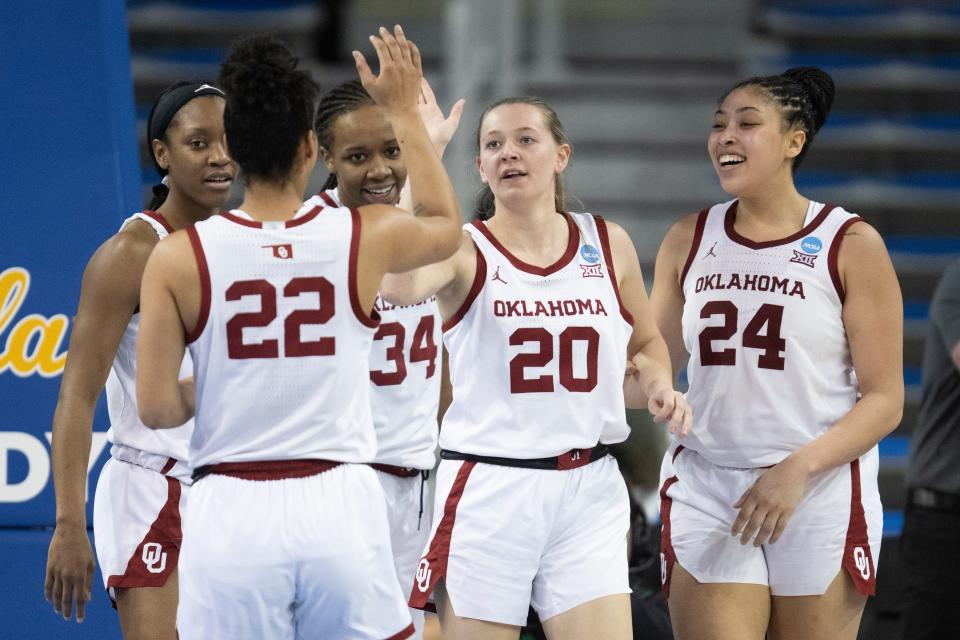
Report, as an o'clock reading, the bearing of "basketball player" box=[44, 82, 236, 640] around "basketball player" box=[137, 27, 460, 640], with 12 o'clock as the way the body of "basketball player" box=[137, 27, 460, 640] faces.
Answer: "basketball player" box=[44, 82, 236, 640] is roughly at 11 o'clock from "basketball player" box=[137, 27, 460, 640].

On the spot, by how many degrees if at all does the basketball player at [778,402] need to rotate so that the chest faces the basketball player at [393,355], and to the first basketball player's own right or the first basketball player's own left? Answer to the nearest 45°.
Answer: approximately 45° to the first basketball player's own right

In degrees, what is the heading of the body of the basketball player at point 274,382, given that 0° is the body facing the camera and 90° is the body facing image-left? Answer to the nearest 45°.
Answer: approximately 180°

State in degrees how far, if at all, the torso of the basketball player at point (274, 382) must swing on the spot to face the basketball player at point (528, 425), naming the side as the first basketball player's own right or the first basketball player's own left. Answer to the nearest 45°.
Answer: approximately 45° to the first basketball player's own right

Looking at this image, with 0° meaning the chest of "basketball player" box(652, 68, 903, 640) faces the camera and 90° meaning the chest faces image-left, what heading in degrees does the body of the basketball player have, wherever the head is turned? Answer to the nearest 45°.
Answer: approximately 45°
